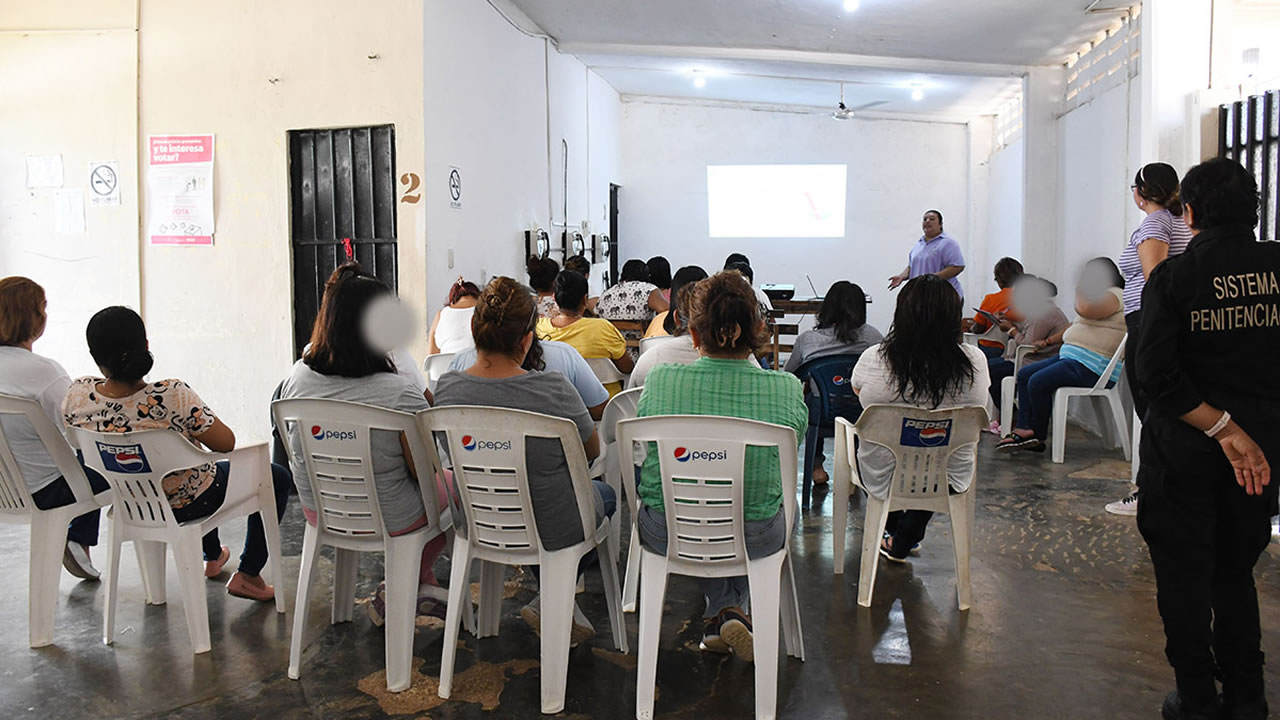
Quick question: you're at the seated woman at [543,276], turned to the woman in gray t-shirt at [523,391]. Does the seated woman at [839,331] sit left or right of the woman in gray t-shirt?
left

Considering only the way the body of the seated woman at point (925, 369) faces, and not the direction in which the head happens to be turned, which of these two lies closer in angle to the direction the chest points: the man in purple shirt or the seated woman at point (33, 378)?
the man in purple shirt

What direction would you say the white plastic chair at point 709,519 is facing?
away from the camera

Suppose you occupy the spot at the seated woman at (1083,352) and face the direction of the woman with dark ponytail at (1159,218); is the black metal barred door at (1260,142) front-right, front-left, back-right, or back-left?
front-left

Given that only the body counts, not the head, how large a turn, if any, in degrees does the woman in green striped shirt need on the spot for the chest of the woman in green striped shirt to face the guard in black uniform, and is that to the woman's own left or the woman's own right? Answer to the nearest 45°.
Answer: approximately 90° to the woman's own right

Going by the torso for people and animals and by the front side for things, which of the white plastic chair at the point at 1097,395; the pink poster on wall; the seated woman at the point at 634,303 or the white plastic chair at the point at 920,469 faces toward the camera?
the pink poster on wall

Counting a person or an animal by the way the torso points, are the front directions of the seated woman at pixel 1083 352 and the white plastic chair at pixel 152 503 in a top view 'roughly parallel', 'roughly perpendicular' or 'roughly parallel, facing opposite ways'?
roughly perpendicular

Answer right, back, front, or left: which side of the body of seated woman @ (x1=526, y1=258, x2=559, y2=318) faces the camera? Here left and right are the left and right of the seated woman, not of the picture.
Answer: back

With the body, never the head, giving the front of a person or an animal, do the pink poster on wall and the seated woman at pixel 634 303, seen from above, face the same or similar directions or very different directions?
very different directions

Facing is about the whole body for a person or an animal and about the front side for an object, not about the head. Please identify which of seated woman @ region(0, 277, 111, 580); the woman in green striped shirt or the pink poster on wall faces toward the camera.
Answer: the pink poster on wall

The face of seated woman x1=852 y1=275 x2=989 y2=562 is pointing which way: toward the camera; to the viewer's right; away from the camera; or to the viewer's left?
away from the camera

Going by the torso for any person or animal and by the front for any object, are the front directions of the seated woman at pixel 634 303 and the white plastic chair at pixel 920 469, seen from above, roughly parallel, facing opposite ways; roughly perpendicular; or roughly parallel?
roughly parallel

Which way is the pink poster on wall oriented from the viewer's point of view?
toward the camera

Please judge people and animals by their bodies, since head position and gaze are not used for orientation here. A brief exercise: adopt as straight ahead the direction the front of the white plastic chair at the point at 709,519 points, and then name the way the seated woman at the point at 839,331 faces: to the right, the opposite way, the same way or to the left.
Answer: the same way

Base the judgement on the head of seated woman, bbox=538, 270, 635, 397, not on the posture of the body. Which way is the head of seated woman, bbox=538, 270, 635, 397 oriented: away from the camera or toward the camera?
away from the camera

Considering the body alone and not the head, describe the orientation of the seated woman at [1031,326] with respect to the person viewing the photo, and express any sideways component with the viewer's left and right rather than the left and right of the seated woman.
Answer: facing to the left of the viewer

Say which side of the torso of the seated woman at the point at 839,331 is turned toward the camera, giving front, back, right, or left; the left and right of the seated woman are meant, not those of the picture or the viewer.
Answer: back

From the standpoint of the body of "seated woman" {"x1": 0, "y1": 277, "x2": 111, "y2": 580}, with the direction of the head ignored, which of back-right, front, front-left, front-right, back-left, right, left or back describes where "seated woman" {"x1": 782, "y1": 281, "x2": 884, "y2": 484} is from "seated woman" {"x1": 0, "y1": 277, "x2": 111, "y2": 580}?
front-right

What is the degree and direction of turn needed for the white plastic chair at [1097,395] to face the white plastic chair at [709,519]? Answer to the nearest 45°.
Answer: approximately 90° to its left

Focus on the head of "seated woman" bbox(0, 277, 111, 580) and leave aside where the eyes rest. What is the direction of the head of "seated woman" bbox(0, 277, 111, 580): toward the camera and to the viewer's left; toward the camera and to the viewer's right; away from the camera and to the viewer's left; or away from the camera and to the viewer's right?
away from the camera and to the viewer's right
